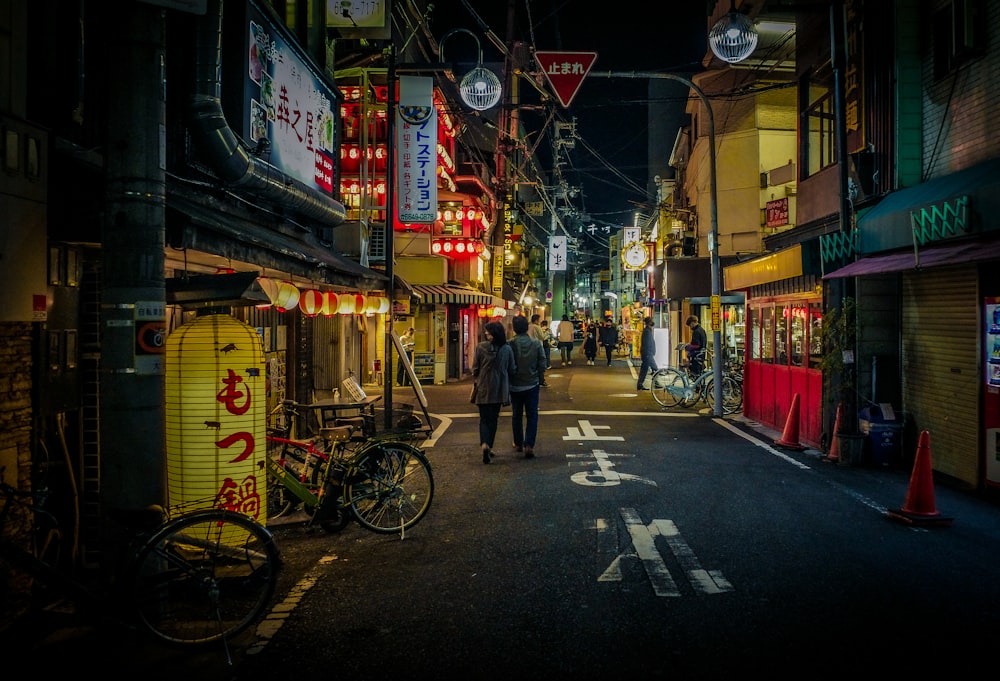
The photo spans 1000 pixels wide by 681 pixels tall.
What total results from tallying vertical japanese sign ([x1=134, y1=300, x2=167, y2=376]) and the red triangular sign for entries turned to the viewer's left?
0

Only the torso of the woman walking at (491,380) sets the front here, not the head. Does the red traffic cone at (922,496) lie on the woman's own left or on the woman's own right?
on the woman's own right

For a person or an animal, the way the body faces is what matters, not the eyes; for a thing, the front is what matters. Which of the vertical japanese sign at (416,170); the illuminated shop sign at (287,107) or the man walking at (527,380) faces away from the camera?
the man walking

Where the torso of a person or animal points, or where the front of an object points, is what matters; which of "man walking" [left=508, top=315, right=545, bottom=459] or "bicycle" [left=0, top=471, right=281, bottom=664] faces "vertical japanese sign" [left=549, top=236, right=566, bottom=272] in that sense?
the man walking

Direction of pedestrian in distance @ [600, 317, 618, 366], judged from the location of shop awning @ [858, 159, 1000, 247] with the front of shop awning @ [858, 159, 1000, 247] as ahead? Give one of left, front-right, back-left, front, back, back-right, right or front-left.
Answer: right

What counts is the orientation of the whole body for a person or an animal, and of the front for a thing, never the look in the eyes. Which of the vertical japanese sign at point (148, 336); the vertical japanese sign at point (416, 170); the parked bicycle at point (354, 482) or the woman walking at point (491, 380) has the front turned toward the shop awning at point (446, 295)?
the woman walking

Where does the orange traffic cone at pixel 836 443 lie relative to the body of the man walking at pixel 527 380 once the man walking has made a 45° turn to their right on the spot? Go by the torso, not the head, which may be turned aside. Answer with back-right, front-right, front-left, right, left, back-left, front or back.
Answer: front-right

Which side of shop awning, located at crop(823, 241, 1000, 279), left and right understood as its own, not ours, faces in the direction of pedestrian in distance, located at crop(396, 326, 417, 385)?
right

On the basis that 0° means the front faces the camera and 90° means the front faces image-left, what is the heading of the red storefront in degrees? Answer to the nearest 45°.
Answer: approximately 45°

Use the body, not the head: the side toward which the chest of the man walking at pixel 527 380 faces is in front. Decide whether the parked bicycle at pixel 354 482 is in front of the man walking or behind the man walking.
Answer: behind

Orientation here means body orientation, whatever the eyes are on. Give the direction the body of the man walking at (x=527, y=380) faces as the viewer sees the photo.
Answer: away from the camera

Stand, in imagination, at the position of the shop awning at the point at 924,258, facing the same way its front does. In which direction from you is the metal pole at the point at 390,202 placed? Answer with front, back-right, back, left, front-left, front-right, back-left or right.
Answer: front-right

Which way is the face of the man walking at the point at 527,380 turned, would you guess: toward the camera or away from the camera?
away from the camera
